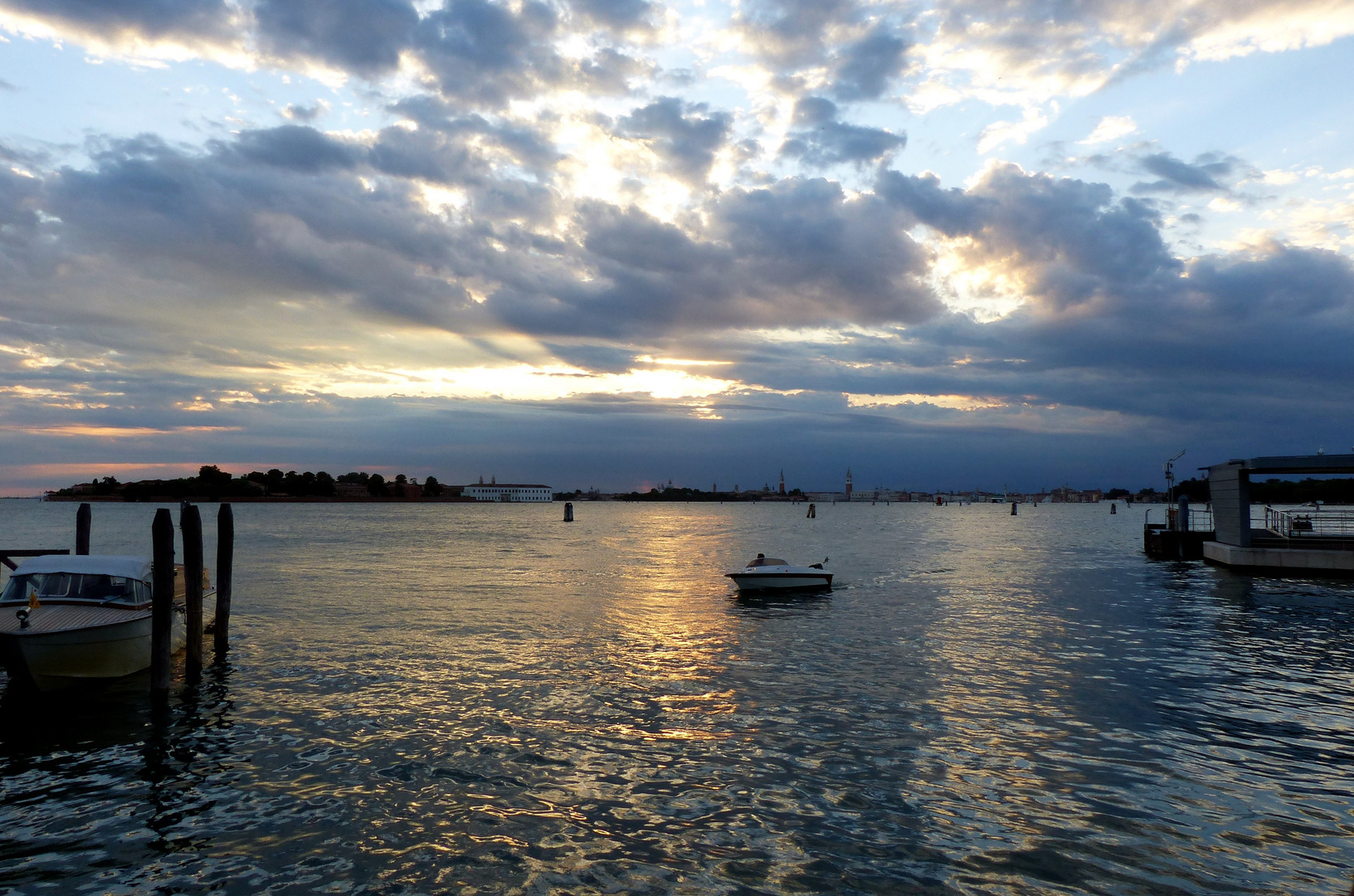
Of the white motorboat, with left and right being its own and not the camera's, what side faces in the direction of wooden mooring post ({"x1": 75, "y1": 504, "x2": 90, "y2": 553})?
front

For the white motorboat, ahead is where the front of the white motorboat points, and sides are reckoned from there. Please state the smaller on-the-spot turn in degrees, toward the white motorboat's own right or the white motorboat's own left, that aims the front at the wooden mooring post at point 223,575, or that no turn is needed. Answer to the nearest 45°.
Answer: approximately 45° to the white motorboat's own left

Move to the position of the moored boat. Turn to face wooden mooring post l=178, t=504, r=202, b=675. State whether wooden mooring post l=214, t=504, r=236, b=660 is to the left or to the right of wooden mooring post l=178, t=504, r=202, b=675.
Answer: left

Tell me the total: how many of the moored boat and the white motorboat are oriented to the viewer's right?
0

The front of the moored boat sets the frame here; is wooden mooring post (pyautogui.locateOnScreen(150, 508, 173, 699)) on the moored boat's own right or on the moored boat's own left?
on the moored boat's own left

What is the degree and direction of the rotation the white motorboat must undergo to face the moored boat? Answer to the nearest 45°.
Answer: approximately 45° to its left

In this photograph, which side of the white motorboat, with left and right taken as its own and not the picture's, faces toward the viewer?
left

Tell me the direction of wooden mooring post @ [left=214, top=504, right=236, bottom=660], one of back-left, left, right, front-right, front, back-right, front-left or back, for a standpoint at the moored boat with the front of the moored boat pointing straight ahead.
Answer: back

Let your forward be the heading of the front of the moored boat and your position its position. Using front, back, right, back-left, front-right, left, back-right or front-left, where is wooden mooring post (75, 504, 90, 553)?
back-right

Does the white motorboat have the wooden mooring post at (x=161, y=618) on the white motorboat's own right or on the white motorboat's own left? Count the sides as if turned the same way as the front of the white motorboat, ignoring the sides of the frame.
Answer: on the white motorboat's own left

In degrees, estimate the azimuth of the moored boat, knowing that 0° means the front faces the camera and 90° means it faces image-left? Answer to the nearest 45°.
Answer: approximately 45°

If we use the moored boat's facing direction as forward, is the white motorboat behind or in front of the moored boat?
behind
